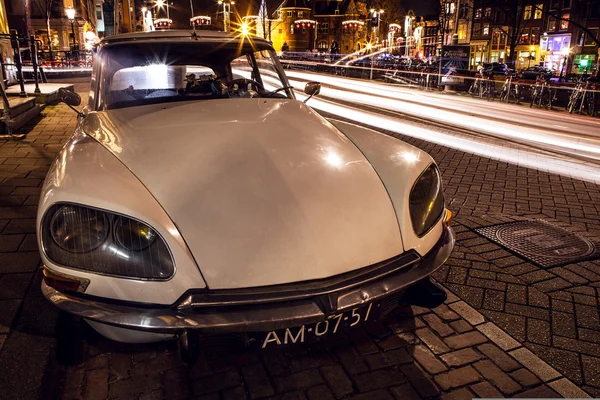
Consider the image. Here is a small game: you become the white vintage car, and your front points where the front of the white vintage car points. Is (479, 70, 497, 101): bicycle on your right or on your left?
on your left

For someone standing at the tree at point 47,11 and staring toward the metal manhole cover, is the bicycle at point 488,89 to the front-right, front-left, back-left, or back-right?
front-left

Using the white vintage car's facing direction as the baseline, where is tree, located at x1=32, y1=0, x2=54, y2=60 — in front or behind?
behind

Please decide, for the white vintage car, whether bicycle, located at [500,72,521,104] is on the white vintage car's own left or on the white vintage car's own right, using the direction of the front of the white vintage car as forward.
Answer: on the white vintage car's own left

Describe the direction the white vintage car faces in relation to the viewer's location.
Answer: facing the viewer and to the right of the viewer

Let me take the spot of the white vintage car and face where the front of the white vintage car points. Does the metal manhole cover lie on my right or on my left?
on my left

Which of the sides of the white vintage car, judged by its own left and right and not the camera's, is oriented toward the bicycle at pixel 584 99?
left

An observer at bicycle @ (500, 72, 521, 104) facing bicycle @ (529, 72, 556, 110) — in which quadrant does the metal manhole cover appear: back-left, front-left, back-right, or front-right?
front-right

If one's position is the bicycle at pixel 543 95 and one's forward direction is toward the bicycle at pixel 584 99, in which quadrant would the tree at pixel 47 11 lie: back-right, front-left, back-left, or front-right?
back-right

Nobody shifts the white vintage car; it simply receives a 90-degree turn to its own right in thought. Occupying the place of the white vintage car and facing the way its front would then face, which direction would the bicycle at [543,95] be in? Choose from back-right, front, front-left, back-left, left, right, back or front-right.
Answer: back
